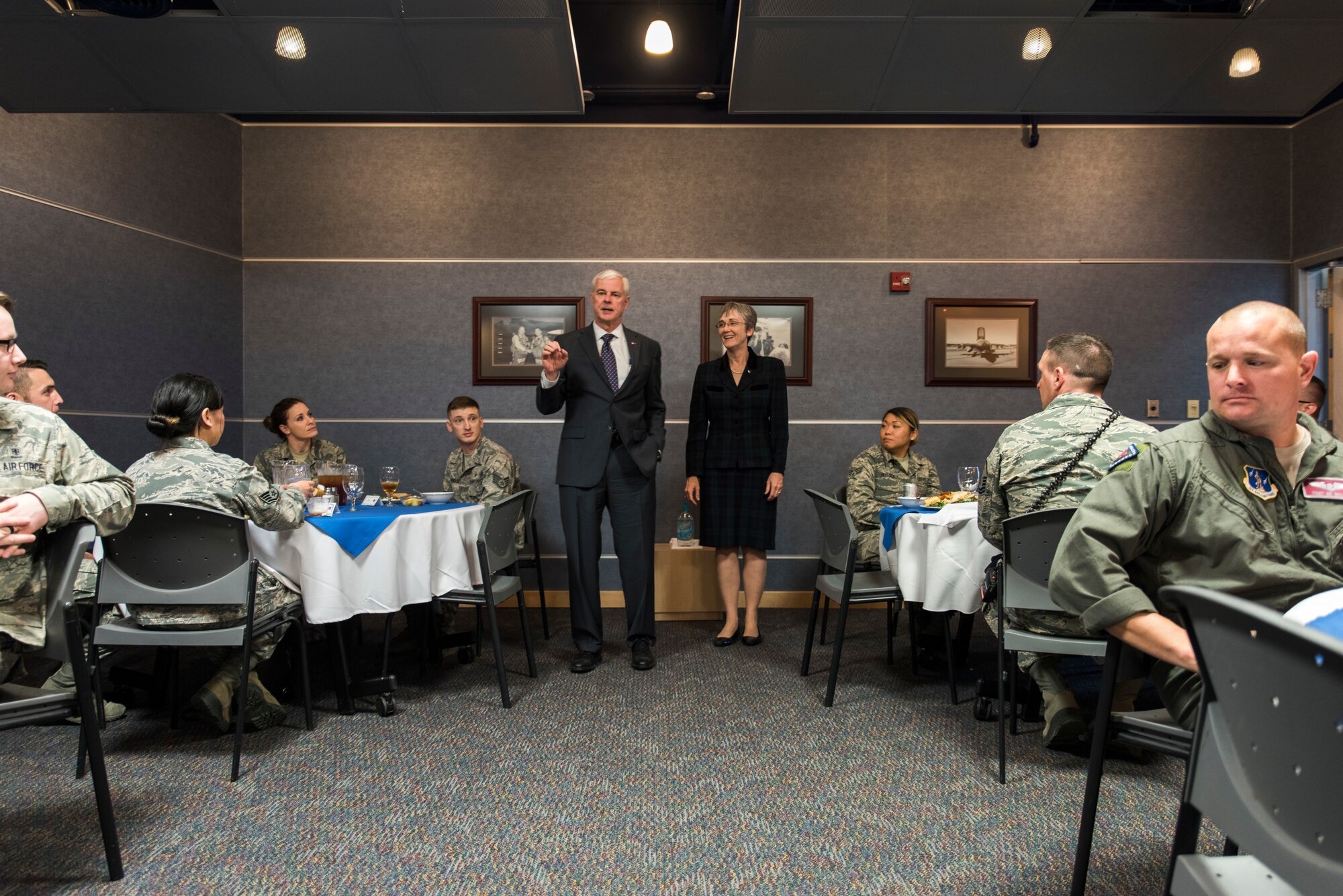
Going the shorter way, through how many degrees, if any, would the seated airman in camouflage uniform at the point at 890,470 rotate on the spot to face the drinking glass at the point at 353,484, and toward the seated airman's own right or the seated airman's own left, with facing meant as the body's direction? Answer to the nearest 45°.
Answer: approximately 90° to the seated airman's own right

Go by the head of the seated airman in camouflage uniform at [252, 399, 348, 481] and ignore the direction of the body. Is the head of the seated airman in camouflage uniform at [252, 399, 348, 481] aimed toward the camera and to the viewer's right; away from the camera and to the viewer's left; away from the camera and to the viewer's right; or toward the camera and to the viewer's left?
toward the camera and to the viewer's right

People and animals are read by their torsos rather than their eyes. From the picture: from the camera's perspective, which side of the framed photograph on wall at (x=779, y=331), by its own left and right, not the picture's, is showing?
front

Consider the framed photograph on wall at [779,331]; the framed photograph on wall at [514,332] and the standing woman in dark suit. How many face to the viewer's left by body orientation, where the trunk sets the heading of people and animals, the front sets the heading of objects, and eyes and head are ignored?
0

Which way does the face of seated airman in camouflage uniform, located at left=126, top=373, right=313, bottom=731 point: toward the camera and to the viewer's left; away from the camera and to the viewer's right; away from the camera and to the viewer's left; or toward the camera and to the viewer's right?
away from the camera and to the viewer's right

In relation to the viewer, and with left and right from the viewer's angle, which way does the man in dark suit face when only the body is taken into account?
facing the viewer

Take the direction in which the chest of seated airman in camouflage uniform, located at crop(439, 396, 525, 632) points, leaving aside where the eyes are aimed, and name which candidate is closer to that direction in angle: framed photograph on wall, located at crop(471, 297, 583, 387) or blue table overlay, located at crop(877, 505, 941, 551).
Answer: the blue table overlay

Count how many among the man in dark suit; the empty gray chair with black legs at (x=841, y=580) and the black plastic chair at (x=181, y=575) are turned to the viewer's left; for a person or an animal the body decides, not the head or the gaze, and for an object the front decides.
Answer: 0

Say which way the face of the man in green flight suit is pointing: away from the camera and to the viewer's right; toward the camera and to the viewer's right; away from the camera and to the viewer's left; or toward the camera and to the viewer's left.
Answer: toward the camera and to the viewer's left

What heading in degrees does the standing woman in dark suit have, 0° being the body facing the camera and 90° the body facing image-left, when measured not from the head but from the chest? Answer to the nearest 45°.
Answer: approximately 0°
